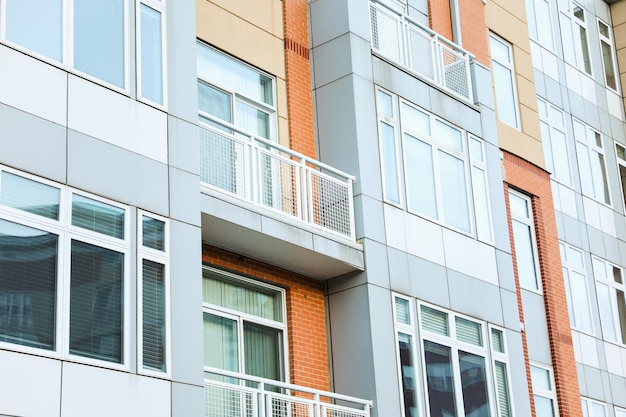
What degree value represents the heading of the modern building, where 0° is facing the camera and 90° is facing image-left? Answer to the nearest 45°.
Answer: approximately 315°
